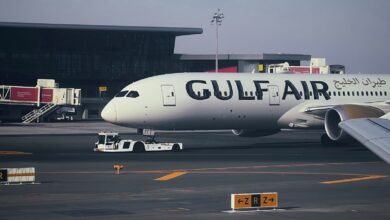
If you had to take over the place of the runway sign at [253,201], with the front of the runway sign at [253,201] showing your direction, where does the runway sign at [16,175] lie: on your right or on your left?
on your right

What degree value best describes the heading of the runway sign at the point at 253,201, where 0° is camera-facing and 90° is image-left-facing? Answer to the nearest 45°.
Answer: approximately 0°
